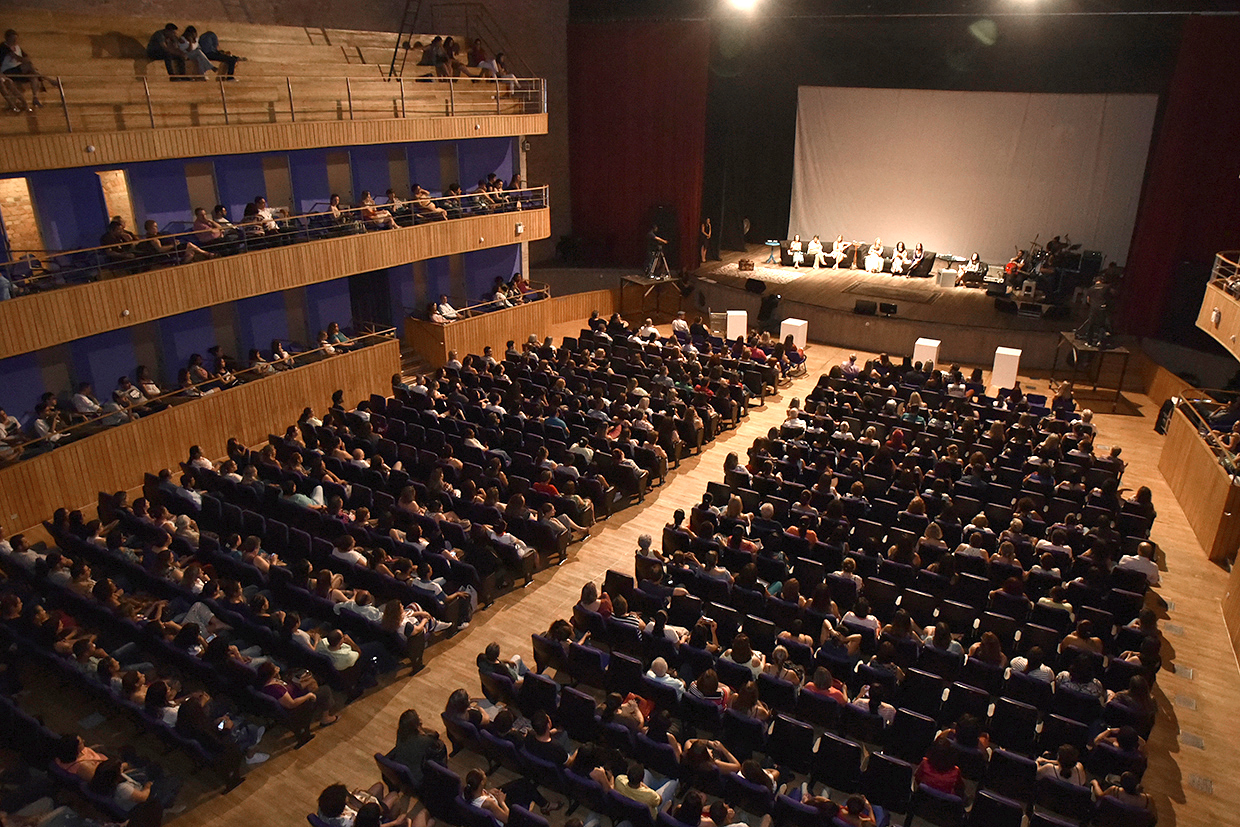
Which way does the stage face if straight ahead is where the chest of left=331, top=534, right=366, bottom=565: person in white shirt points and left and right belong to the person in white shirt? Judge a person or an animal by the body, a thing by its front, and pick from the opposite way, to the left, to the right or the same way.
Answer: the opposite way

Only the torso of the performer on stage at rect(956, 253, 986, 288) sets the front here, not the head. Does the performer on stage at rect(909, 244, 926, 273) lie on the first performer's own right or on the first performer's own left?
on the first performer's own right

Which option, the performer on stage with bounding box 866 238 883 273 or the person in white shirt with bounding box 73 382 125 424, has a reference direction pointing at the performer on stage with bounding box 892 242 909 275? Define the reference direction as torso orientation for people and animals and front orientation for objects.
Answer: the person in white shirt

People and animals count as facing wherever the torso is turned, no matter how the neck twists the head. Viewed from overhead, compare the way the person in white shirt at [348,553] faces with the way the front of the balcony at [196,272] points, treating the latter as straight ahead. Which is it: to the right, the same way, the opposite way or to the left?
to the left

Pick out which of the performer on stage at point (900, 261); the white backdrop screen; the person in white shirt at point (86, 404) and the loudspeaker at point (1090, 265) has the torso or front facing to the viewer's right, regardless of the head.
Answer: the person in white shirt

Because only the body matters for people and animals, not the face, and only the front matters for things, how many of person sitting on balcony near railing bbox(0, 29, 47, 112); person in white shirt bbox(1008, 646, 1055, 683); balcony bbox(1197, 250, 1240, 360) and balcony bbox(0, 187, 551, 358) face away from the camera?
1

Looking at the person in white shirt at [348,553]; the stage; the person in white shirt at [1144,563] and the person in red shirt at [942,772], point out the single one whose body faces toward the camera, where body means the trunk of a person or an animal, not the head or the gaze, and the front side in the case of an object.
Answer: the stage

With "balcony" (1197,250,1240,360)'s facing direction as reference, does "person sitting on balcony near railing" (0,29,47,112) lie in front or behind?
in front

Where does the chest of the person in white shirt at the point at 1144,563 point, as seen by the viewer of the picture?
away from the camera

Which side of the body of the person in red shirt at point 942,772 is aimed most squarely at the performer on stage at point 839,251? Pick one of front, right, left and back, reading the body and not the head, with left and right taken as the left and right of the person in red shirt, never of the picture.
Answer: front

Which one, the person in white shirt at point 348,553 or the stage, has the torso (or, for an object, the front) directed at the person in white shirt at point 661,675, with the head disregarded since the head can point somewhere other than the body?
the stage

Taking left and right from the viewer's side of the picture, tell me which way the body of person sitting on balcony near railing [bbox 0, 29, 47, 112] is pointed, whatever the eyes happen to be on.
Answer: facing the viewer and to the right of the viewer

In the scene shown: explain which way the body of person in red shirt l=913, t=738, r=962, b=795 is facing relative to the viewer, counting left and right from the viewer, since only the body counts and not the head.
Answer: facing away from the viewer

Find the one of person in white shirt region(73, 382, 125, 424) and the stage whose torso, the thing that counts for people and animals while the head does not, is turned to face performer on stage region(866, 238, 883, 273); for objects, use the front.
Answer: the person in white shirt
